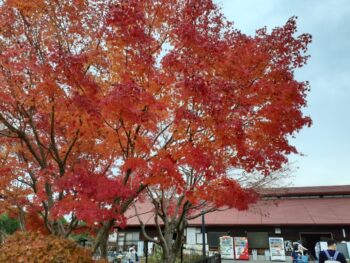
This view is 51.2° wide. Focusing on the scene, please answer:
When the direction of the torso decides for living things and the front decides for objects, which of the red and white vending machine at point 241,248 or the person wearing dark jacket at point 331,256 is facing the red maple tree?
the red and white vending machine

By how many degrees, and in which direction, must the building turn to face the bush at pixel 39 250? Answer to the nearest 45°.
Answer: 0° — it already faces it

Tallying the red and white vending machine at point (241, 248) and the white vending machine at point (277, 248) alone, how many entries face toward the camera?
2

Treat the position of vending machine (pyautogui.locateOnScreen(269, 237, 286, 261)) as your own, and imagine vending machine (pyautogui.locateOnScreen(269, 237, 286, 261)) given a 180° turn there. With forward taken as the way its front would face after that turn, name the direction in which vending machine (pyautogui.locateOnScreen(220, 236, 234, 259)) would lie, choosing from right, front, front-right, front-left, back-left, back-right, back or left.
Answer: left

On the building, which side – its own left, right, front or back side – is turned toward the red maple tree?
front
